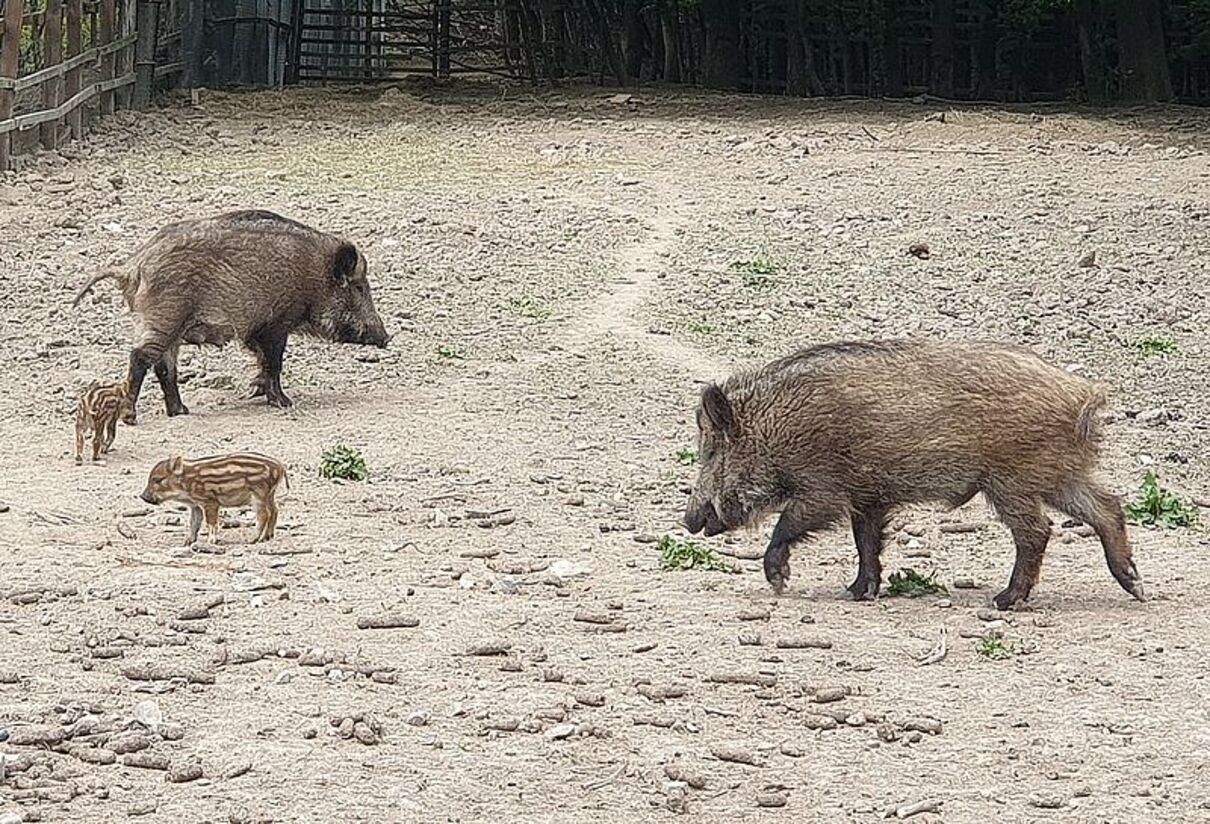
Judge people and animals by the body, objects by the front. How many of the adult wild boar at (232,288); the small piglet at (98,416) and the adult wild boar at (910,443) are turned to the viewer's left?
1

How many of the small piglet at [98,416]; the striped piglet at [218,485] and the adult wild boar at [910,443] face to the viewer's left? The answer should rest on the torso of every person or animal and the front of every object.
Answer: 2

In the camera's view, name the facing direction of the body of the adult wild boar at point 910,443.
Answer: to the viewer's left

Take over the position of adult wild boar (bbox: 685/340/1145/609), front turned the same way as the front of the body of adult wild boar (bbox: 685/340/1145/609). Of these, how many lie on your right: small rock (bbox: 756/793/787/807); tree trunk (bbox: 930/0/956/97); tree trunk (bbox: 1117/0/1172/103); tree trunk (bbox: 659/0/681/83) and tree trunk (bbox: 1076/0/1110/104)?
4

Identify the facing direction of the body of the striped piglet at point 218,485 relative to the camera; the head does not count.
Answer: to the viewer's left

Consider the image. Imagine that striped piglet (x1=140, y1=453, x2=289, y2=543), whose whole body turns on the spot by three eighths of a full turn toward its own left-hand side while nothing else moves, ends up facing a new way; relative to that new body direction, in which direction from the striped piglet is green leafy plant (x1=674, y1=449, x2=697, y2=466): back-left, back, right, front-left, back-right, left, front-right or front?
left

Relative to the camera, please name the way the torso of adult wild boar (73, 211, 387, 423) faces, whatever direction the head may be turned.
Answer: to the viewer's right

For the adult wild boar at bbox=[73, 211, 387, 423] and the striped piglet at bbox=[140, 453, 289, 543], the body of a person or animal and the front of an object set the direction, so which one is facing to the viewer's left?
the striped piglet

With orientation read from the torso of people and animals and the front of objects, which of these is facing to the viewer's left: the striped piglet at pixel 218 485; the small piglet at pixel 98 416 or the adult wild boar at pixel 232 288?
the striped piglet

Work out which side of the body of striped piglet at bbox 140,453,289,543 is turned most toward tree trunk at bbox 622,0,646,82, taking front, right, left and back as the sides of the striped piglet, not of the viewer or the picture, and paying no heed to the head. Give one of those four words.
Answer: right

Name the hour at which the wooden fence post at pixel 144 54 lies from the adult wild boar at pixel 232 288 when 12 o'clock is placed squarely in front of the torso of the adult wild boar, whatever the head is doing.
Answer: The wooden fence post is roughly at 9 o'clock from the adult wild boar.

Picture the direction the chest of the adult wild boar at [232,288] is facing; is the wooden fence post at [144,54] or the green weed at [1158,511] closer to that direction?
the green weed

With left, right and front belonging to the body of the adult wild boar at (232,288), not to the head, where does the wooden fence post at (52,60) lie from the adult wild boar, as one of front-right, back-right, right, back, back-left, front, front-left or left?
left
